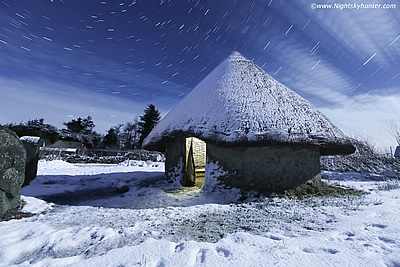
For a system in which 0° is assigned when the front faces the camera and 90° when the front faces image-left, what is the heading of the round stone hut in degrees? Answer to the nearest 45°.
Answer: approximately 45°

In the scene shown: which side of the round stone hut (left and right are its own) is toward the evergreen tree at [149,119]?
right

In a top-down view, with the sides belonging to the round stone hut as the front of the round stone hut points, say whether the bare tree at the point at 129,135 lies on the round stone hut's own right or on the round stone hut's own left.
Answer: on the round stone hut's own right

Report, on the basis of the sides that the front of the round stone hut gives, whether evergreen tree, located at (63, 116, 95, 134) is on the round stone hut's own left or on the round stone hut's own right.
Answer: on the round stone hut's own right

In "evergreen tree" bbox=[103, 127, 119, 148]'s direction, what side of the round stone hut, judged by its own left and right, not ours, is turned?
right

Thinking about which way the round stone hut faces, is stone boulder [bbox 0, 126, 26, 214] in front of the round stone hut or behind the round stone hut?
in front

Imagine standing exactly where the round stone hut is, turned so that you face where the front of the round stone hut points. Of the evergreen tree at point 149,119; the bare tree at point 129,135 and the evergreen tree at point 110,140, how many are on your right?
3

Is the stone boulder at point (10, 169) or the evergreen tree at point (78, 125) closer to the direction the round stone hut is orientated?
the stone boulder

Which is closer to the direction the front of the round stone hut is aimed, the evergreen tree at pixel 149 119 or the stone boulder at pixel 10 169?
the stone boulder
